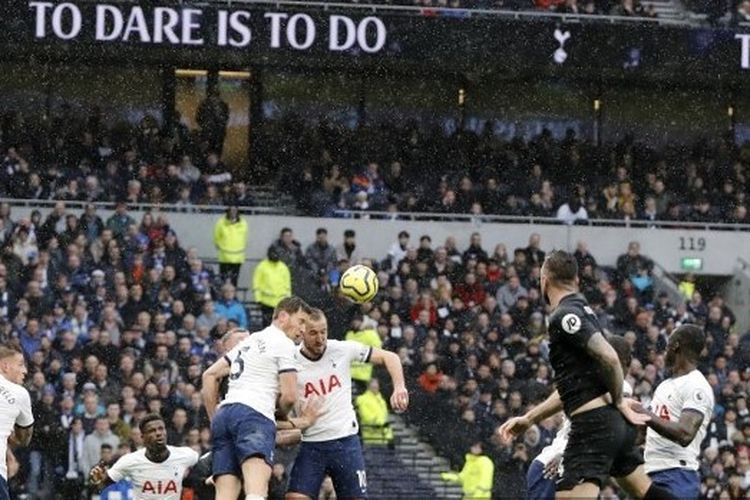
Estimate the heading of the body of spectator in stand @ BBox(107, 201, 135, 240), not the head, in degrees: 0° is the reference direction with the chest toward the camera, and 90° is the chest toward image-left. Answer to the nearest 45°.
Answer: approximately 0°

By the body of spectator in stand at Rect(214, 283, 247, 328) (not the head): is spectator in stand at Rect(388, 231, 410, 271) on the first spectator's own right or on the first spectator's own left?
on the first spectator's own left

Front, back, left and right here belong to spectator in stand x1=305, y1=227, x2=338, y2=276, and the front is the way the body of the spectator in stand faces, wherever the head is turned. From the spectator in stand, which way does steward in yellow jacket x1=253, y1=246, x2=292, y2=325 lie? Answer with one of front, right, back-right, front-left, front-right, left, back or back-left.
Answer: front-right

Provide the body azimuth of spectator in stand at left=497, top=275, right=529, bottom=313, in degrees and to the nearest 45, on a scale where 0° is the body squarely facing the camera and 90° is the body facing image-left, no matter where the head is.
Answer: approximately 0°

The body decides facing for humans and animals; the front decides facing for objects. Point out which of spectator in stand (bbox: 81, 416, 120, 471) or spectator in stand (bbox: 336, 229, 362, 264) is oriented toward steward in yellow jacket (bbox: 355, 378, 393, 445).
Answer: spectator in stand (bbox: 336, 229, 362, 264)
